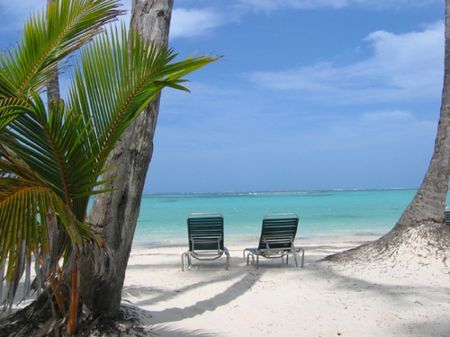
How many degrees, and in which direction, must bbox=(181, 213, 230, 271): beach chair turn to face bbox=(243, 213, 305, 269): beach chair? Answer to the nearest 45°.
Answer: approximately 90° to its right

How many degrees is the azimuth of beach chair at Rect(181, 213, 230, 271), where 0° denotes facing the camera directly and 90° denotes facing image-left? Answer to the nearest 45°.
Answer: approximately 180°

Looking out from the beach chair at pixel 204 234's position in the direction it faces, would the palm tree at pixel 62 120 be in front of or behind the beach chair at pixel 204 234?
behind
